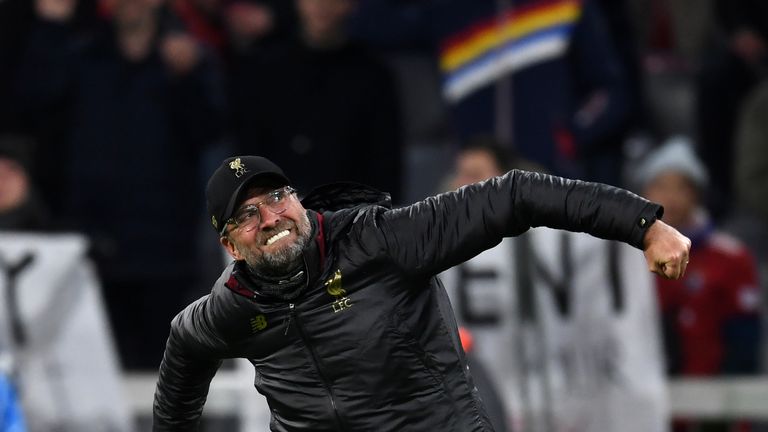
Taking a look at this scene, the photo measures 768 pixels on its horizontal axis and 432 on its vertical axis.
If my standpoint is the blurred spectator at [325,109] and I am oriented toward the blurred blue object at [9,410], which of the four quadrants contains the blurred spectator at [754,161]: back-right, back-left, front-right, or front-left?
back-left

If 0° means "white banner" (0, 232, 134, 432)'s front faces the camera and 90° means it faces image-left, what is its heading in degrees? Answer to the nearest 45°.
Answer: approximately 0°

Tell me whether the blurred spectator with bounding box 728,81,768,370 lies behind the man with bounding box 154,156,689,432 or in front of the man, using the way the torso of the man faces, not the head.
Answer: behind

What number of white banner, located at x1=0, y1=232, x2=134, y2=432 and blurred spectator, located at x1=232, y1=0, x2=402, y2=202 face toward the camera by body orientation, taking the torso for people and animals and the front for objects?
2

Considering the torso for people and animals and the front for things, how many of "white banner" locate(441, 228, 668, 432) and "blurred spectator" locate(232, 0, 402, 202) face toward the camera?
2

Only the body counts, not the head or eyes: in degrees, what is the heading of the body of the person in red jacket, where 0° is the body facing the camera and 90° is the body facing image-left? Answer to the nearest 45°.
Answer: approximately 45°

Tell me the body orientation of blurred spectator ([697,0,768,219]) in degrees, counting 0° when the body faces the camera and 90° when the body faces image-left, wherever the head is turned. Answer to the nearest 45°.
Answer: approximately 0°
